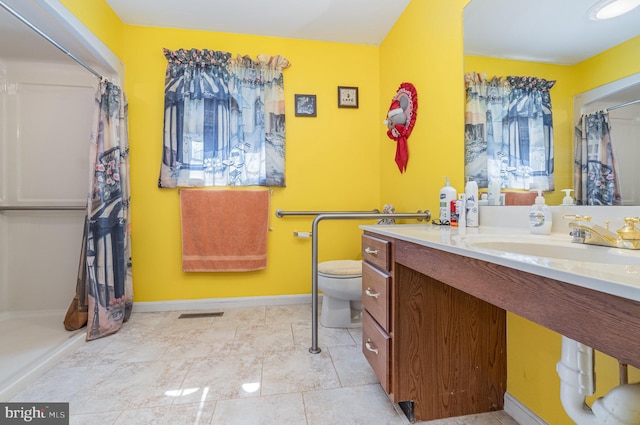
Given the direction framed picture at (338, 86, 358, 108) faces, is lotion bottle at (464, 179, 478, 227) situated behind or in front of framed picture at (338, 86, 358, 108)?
in front

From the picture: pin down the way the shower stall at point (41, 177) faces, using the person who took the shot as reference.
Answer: facing the viewer and to the right of the viewer

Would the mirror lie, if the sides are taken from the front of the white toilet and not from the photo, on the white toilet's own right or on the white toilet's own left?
on the white toilet's own left

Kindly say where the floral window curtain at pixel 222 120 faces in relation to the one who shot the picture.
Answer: facing the viewer

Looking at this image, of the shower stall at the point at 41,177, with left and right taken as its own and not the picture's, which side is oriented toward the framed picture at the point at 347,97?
front

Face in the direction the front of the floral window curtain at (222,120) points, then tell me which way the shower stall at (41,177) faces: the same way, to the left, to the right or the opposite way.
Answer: to the left

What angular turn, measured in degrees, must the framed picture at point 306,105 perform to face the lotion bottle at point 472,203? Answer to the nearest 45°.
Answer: approximately 45° to its left
